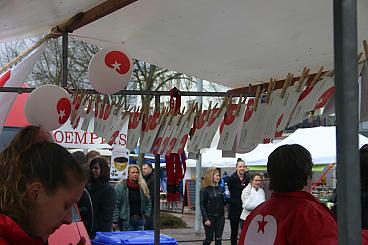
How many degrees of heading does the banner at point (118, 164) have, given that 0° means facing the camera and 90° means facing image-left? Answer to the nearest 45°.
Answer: approximately 0°

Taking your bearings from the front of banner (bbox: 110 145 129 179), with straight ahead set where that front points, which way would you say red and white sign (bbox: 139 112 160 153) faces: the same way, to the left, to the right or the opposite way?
the same way

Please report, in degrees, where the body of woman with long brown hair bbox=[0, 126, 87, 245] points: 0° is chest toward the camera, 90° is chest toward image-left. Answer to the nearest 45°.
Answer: approximately 270°

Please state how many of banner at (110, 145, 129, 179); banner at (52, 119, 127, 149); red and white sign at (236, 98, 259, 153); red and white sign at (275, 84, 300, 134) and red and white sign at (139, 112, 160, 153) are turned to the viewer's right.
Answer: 0

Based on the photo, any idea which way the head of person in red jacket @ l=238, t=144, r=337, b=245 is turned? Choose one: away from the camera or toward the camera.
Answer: away from the camera

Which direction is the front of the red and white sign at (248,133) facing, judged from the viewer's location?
facing the viewer

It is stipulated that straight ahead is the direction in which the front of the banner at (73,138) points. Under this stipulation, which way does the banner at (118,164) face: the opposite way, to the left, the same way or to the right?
the same way

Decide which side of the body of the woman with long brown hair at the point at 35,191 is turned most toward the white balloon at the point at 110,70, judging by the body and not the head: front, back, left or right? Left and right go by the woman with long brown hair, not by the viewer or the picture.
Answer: left

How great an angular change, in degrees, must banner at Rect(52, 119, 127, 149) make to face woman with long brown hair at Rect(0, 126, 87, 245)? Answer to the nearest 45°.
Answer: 0° — it already faces them

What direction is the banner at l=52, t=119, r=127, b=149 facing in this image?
toward the camera

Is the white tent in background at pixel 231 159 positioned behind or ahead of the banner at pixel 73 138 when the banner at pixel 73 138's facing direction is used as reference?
behind
